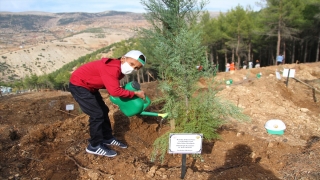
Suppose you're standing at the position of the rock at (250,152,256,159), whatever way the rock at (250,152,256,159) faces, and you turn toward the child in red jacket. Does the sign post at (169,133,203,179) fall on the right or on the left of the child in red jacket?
left

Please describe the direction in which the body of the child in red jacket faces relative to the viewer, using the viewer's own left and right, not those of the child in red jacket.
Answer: facing to the right of the viewer

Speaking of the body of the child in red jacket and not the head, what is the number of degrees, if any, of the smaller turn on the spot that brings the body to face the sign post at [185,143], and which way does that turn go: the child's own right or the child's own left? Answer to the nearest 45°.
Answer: approximately 45° to the child's own right

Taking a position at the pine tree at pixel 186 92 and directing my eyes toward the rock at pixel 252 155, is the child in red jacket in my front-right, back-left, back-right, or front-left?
back-right

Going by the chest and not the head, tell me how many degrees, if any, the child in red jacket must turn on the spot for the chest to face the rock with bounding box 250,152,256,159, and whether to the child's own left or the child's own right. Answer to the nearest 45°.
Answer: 0° — they already face it

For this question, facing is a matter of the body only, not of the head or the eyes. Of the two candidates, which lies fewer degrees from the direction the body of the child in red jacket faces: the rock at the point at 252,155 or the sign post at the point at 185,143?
the rock

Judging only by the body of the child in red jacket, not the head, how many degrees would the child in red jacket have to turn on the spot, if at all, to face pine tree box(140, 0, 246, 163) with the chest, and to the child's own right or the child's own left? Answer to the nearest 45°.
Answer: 0° — they already face it
